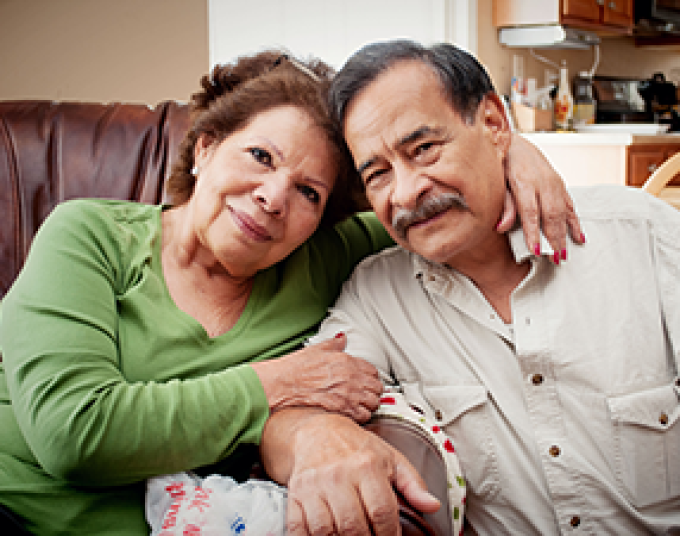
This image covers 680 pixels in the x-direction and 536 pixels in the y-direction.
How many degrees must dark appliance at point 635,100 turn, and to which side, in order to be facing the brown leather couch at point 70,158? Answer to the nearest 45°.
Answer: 0° — it already faces it

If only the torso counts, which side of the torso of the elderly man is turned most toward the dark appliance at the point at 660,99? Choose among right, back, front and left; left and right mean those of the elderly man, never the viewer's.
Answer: back

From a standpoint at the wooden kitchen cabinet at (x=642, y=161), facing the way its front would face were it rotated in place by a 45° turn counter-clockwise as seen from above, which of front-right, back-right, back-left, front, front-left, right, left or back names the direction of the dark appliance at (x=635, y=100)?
back-left

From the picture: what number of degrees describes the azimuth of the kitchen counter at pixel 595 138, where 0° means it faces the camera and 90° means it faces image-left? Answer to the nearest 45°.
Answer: approximately 0°
